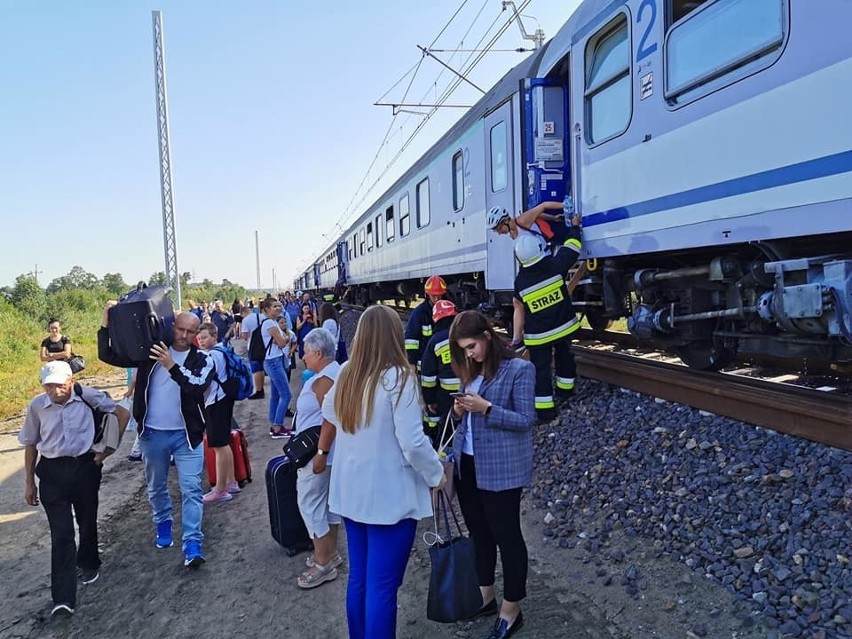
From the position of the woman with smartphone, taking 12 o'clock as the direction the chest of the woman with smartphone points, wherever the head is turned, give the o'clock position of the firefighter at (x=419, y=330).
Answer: The firefighter is roughly at 4 o'clock from the woman with smartphone.

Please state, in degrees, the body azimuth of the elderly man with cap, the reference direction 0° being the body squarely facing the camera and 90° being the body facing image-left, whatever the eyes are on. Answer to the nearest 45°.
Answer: approximately 0°

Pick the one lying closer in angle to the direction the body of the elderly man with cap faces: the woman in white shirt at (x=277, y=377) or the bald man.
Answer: the bald man

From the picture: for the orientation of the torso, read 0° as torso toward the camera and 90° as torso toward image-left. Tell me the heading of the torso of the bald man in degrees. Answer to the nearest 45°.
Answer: approximately 0°

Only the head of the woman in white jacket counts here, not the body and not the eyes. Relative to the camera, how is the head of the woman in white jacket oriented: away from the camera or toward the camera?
away from the camera

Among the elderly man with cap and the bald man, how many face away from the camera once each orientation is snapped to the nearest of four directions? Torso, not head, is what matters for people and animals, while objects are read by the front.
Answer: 0

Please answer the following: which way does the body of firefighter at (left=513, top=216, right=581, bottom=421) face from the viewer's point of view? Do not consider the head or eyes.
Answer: away from the camera

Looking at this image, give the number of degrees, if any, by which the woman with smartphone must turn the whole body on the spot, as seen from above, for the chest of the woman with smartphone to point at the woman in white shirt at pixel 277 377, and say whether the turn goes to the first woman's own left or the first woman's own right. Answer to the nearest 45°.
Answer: approximately 90° to the first woman's own right
